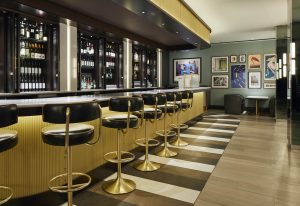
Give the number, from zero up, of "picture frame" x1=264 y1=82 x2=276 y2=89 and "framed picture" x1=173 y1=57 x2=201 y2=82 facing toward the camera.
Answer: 2

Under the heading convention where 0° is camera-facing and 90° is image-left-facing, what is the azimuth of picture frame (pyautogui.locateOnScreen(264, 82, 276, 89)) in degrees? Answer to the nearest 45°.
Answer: approximately 0°
